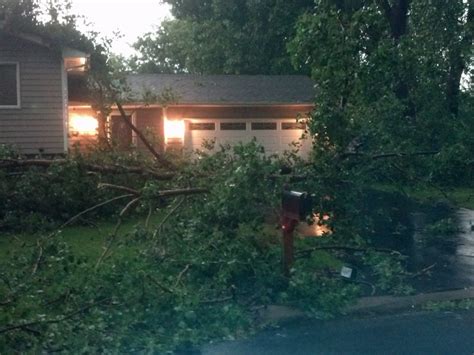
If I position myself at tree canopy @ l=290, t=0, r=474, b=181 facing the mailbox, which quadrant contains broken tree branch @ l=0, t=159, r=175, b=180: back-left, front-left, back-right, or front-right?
front-right

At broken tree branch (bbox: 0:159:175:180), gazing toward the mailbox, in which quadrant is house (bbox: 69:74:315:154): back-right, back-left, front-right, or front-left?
back-left

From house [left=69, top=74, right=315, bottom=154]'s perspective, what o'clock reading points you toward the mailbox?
The mailbox is roughly at 12 o'clock from the house.

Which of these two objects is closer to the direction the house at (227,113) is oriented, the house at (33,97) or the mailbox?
the mailbox

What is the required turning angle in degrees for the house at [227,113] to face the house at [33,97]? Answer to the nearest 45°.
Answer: approximately 45° to its right

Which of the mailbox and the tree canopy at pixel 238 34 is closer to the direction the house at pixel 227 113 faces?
the mailbox

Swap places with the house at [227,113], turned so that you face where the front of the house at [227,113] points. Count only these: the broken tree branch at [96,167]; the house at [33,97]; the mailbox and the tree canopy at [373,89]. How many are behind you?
0

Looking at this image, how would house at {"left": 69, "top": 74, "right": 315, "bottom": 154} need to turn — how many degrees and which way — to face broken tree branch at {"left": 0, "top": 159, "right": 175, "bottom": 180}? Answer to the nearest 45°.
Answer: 0° — it already faces it

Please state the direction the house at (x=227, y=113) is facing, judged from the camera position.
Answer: facing the viewer

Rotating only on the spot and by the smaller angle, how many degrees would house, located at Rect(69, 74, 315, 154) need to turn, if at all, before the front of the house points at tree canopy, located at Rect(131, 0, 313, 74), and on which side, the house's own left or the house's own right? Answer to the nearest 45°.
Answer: approximately 180°

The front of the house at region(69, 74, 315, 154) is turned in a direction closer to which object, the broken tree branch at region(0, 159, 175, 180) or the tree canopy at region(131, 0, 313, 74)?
the broken tree branch

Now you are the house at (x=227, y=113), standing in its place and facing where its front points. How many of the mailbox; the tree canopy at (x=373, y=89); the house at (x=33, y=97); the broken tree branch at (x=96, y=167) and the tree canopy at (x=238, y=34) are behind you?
1

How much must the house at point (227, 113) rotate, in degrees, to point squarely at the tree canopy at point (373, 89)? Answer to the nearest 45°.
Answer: approximately 90° to its left

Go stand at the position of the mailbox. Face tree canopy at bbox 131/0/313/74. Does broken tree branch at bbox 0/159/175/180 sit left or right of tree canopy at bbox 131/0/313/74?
left
